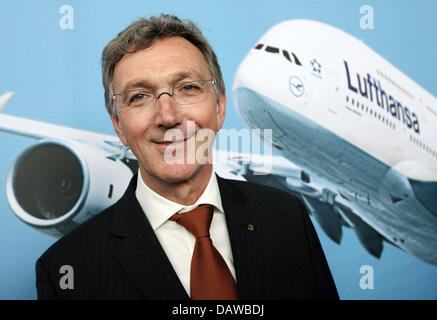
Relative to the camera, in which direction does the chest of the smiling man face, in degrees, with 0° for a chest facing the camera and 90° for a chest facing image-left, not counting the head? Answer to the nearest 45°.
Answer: approximately 0°
